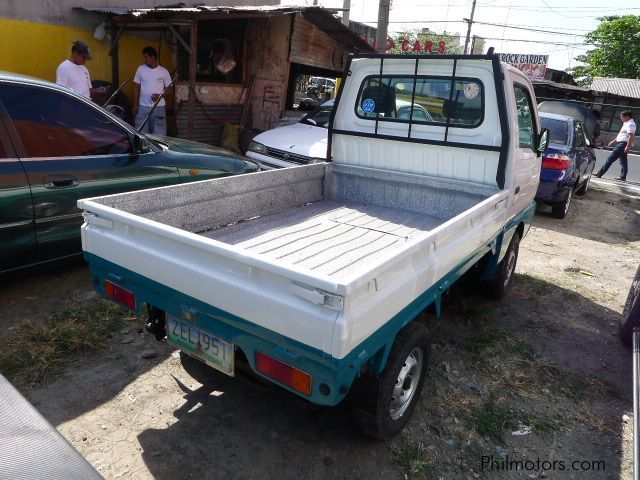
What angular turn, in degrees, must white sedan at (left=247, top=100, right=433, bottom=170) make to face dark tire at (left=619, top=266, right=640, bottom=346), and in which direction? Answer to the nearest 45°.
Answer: approximately 90° to its left

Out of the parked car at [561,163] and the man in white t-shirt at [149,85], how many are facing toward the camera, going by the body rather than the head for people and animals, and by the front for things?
1

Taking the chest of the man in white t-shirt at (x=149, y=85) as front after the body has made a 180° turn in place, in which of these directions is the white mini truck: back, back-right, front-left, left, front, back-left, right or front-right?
back

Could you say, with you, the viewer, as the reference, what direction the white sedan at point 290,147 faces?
facing the viewer and to the left of the viewer

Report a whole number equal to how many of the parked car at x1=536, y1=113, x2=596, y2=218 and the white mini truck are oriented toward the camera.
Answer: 0

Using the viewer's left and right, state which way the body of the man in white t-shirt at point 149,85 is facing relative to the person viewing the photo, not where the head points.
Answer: facing the viewer

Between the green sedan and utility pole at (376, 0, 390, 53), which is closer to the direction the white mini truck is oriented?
the utility pole

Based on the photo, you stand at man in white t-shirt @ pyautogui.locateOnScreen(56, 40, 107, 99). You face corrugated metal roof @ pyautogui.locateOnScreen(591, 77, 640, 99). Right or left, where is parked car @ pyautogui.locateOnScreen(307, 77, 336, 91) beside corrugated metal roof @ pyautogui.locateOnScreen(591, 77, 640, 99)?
left

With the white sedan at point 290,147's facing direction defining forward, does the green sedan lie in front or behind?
in front

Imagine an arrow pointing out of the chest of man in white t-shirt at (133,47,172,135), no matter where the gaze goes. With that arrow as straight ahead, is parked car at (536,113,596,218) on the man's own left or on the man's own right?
on the man's own left

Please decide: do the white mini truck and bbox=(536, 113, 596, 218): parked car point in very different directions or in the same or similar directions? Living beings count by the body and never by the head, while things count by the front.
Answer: same or similar directions

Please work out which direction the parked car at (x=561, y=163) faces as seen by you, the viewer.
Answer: facing away from the viewer and to the right of the viewer

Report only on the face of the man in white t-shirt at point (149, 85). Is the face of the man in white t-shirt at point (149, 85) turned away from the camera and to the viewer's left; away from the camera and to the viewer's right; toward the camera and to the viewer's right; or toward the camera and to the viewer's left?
toward the camera and to the viewer's left

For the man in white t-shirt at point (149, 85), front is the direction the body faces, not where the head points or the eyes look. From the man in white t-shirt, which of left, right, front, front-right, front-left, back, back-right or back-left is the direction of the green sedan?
front

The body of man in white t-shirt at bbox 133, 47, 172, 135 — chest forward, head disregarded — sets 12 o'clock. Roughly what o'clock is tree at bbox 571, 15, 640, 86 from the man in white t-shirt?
The tree is roughly at 8 o'clock from the man in white t-shirt.
